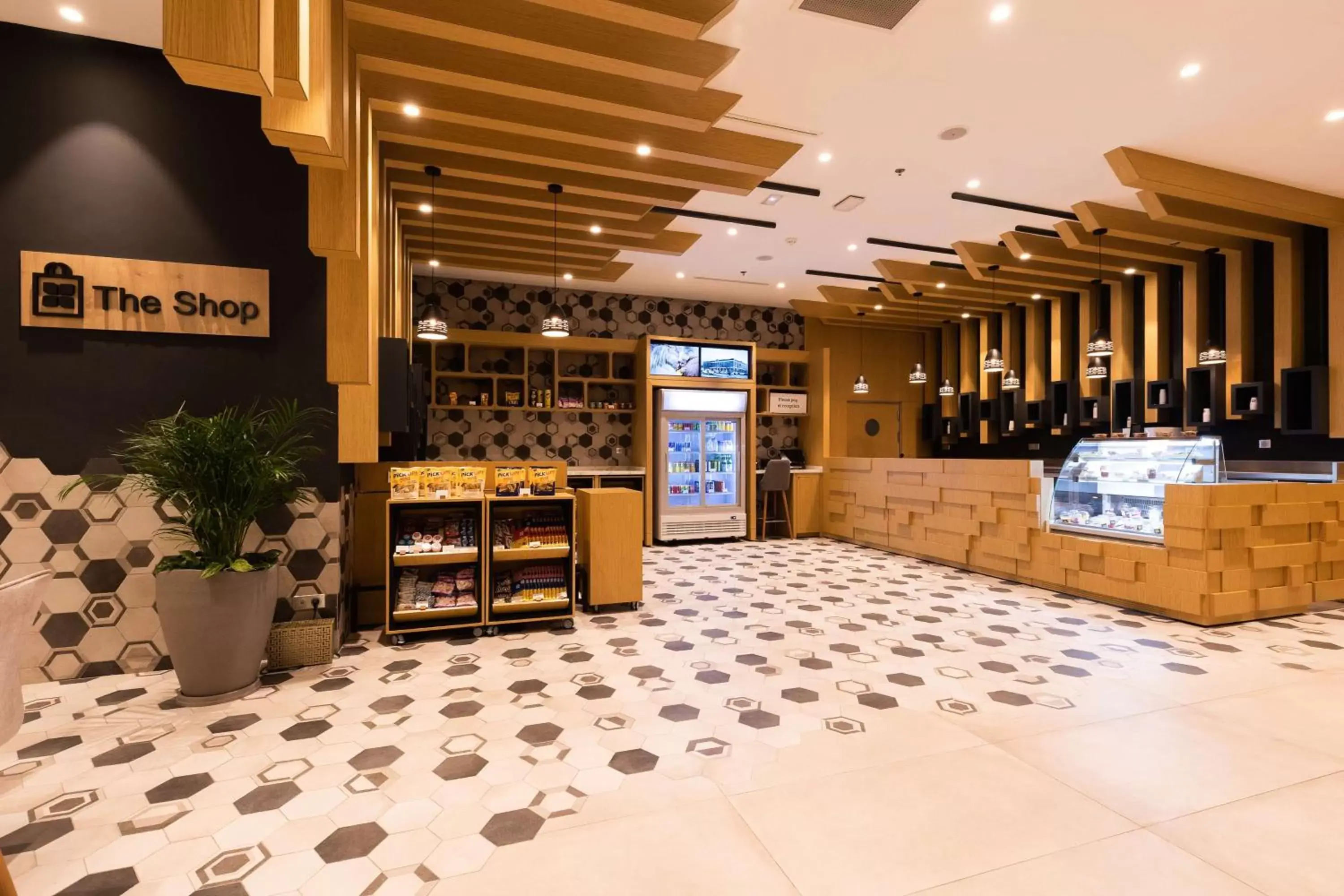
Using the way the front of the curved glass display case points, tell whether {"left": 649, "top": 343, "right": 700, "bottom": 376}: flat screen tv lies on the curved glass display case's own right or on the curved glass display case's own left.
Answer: on the curved glass display case's own right

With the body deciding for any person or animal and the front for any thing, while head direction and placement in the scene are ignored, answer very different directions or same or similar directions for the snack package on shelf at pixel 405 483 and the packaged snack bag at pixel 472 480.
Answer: same or similar directions

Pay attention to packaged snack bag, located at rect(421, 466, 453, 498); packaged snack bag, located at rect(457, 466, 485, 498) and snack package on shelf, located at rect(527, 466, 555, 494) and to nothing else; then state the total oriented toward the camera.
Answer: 3

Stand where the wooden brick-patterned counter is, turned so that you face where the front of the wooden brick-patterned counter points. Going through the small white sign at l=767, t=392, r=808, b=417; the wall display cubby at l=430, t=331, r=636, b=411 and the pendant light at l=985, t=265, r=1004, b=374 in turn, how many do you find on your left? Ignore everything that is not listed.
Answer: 0

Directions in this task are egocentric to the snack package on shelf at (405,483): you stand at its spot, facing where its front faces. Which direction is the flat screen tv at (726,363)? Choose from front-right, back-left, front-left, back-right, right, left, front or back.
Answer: back-left

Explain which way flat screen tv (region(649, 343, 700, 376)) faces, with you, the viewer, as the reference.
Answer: facing the viewer

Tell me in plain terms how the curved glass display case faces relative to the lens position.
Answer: facing the viewer and to the left of the viewer

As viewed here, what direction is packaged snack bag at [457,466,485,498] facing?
toward the camera

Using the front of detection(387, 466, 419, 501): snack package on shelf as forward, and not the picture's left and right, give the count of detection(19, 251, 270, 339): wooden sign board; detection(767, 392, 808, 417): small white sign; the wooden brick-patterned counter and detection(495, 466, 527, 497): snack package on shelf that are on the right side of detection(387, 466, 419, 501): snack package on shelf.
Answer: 1

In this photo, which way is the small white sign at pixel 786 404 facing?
toward the camera

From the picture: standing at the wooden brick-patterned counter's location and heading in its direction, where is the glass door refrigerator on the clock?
The glass door refrigerator is roughly at 2 o'clock from the wooden brick-patterned counter.

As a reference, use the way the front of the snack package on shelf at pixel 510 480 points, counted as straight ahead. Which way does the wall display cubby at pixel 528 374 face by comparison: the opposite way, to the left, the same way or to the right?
the same way

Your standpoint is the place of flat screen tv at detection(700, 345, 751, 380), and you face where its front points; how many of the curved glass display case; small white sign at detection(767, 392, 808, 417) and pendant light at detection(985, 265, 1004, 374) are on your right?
0

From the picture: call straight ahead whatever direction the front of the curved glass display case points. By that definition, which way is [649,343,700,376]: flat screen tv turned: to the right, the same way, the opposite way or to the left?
to the left

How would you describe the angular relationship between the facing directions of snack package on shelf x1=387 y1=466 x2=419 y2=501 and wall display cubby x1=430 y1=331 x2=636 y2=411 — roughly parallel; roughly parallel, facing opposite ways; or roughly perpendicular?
roughly parallel

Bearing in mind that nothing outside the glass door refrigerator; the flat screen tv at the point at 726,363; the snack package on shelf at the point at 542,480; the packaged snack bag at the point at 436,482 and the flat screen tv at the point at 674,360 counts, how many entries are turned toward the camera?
5

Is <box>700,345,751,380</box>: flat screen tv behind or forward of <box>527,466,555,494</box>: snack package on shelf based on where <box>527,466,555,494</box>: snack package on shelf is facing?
behind

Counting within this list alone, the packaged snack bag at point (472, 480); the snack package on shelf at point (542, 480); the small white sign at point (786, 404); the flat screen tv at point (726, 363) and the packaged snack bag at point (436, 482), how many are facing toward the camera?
5
